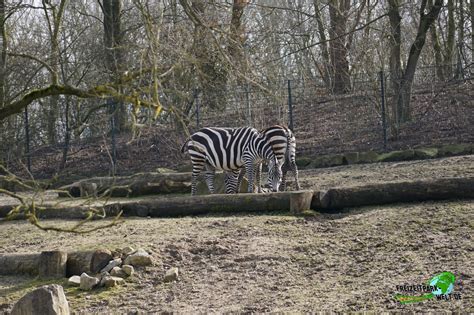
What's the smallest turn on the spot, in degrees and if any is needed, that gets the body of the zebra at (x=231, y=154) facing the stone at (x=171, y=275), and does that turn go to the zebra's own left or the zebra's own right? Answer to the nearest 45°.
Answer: approximately 90° to the zebra's own right

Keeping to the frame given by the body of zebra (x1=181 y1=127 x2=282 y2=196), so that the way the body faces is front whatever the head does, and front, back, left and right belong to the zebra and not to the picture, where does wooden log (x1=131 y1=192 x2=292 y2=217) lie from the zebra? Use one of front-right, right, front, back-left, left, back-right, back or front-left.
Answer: right

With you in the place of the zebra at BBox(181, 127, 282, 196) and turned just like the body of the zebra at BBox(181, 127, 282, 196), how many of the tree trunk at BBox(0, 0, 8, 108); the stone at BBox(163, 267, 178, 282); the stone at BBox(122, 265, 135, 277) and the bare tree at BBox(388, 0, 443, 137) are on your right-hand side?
2

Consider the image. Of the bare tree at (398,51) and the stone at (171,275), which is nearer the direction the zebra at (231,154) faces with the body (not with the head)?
the bare tree

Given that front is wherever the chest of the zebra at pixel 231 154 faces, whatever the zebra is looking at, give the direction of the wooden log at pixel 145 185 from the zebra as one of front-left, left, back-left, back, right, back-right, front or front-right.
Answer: back

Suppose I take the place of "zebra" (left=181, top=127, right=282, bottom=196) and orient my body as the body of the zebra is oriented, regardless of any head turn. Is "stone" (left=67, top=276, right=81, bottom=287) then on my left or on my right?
on my right

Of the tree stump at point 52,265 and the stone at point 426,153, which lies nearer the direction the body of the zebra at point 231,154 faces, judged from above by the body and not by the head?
the stone

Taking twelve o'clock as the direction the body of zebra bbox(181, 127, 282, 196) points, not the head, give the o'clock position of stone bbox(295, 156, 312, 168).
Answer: The stone is roughly at 10 o'clock from the zebra.

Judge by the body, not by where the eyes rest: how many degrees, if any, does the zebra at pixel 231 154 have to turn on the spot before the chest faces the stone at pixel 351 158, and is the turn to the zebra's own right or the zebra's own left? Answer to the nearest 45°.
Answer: approximately 45° to the zebra's own left

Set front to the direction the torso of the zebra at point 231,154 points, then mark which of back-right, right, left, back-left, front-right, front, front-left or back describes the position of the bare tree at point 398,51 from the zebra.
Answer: front-left

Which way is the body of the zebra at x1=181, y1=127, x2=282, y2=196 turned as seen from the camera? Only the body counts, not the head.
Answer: to the viewer's right

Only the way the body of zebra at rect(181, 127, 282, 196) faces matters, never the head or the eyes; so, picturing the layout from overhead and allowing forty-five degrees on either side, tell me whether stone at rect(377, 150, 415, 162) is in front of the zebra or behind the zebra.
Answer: in front

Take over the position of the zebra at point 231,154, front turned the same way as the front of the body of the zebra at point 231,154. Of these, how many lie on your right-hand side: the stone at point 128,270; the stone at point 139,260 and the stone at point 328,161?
2

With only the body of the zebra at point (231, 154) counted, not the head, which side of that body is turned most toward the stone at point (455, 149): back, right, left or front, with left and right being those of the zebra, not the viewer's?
front
